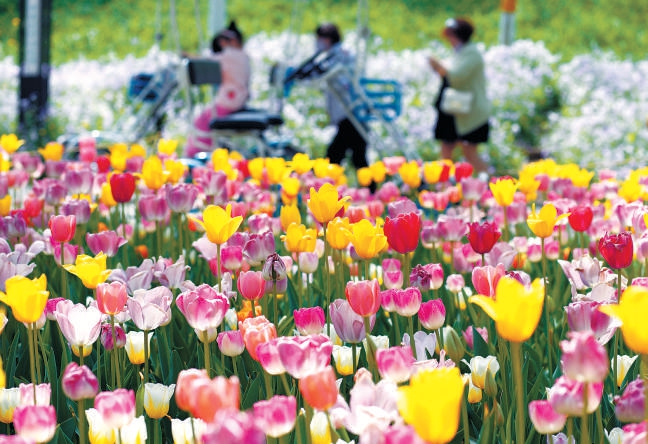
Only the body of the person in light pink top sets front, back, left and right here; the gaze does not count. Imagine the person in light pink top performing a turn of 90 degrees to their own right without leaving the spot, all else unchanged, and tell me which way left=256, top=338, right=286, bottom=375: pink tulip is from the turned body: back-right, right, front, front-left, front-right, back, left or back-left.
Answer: back

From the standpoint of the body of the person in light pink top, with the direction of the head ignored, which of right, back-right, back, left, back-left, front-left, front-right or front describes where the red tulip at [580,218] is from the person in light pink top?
left

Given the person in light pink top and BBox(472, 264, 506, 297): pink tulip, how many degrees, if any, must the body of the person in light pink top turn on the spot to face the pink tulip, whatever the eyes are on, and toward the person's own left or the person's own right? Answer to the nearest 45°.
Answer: approximately 90° to the person's own left

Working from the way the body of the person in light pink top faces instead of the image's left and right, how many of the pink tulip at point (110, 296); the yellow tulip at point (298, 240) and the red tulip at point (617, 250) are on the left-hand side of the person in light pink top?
3

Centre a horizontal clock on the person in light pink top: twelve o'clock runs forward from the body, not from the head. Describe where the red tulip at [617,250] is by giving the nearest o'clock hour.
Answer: The red tulip is roughly at 9 o'clock from the person in light pink top.

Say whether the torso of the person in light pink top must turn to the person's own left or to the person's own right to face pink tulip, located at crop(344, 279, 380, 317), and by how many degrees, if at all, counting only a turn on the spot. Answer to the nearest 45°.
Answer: approximately 90° to the person's own left

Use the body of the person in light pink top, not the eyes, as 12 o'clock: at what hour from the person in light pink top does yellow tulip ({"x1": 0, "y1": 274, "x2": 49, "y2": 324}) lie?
The yellow tulip is roughly at 9 o'clock from the person in light pink top.

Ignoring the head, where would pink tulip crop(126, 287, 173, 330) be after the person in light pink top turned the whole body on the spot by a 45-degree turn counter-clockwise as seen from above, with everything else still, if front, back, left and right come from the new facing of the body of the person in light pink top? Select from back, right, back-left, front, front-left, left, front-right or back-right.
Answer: front-left

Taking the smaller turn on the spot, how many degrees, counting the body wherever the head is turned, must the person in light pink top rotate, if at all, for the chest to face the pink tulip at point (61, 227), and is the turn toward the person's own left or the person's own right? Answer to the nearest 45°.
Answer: approximately 90° to the person's own left

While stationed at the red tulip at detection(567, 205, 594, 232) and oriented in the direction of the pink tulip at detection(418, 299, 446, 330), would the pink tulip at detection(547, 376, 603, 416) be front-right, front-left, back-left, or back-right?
front-left

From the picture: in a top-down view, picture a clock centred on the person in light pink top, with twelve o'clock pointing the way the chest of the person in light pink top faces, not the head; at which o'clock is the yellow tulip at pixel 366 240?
The yellow tulip is roughly at 9 o'clock from the person in light pink top.

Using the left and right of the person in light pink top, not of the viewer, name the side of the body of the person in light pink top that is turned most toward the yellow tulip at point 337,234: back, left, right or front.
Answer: left

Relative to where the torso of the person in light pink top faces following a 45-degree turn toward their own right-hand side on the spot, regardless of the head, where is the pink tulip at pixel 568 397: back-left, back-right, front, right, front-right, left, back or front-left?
back-left

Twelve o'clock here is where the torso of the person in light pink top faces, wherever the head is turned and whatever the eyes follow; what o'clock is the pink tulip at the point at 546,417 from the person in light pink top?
The pink tulip is roughly at 9 o'clock from the person in light pink top.

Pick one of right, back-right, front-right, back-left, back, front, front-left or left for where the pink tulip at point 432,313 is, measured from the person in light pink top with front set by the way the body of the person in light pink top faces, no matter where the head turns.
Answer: left

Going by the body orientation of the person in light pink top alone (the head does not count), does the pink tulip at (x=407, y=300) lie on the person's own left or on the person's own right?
on the person's own left

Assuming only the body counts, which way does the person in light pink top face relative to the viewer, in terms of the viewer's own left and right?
facing to the left of the viewer

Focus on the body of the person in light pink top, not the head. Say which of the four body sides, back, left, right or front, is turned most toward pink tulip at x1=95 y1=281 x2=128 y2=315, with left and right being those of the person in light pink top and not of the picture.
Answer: left

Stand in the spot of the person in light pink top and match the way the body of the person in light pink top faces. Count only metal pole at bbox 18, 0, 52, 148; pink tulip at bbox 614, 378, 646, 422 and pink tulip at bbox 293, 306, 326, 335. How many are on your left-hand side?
2

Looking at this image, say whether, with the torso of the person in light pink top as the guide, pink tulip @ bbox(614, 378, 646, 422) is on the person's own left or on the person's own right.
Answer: on the person's own left

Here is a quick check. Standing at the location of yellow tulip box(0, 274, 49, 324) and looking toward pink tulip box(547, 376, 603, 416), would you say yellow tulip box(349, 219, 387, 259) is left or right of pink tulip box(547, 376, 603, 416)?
left
